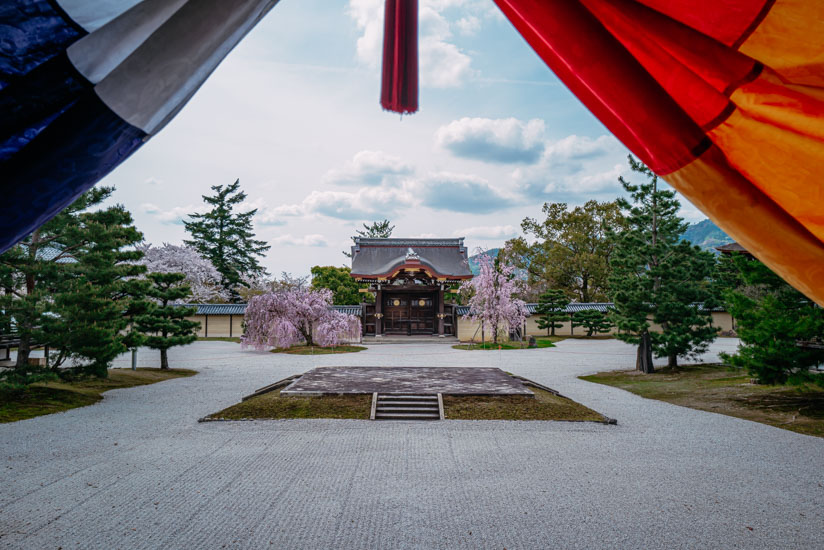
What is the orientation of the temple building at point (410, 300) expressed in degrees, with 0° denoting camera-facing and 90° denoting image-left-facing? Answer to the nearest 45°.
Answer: approximately 0°

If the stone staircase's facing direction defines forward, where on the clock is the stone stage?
The stone stage is roughly at 6 o'clock from the stone staircase.

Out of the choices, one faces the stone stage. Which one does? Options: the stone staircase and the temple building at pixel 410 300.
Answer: the temple building

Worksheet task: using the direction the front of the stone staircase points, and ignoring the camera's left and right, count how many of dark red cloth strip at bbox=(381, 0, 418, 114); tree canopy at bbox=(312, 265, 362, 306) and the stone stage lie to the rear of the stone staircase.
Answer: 2

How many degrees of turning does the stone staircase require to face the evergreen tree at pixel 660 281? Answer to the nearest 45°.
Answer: approximately 135° to its left

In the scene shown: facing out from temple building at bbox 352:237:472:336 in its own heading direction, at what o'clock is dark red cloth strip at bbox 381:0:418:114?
The dark red cloth strip is roughly at 12 o'clock from the temple building.

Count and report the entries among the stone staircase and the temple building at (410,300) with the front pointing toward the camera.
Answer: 2

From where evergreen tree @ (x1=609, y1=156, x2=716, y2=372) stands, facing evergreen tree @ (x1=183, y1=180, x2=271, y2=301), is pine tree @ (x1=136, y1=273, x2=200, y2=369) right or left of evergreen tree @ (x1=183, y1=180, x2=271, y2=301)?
left

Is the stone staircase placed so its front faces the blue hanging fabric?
yes

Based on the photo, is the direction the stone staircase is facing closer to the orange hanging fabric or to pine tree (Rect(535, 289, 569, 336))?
the orange hanging fabric

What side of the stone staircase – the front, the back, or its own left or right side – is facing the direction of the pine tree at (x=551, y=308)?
back

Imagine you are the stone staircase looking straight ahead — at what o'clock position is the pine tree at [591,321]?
The pine tree is roughly at 7 o'clock from the stone staircase.

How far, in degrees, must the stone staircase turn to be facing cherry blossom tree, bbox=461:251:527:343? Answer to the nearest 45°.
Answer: approximately 180°

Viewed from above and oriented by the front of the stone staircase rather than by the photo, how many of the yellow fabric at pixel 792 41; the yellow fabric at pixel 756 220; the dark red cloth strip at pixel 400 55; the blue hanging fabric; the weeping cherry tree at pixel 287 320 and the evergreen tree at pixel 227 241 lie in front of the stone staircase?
4
